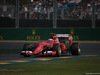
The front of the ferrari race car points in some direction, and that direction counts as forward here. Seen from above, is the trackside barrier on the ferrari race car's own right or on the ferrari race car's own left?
on the ferrari race car's own right

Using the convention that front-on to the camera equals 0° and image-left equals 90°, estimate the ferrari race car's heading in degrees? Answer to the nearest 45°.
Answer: approximately 45°
